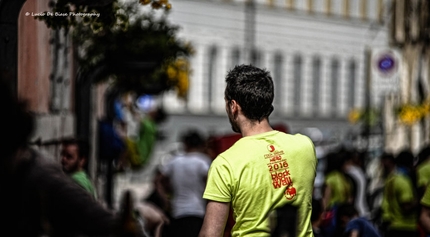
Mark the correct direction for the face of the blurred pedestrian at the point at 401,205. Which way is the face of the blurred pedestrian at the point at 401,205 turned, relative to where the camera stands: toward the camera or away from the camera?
away from the camera

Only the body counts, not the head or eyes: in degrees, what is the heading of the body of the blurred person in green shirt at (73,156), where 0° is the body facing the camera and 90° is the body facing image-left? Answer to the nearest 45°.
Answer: approximately 45°

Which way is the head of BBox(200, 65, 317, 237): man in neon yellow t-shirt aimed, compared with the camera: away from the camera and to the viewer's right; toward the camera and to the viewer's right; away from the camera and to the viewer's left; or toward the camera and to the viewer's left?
away from the camera and to the viewer's left

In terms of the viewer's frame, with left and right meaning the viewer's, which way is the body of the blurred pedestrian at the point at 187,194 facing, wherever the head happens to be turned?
facing away from the viewer

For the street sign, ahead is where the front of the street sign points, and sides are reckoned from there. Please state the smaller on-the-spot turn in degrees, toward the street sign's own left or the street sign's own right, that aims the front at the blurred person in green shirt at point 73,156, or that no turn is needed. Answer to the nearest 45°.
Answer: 0° — it already faces them

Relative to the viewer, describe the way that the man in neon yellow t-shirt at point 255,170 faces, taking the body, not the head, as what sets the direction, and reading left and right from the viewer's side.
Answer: facing away from the viewer and to the left of the viewer

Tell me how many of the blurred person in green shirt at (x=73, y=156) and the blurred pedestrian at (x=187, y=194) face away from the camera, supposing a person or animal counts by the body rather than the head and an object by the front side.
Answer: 1

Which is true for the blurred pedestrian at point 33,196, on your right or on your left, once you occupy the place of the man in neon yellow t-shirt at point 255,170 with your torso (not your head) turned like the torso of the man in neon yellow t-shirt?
on your left
